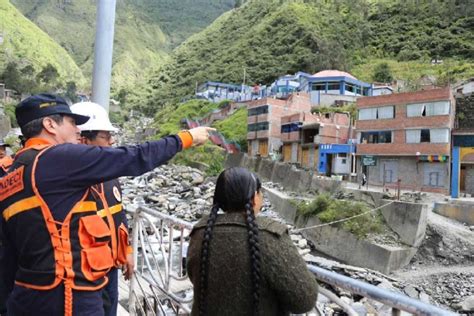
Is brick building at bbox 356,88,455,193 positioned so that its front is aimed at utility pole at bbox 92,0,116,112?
yes

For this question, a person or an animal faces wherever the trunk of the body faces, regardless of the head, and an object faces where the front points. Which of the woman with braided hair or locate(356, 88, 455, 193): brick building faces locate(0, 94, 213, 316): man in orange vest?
the brick building

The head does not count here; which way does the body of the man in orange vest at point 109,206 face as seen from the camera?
to the viewer's right

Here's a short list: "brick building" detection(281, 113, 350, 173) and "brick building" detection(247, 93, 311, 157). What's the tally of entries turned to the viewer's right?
0

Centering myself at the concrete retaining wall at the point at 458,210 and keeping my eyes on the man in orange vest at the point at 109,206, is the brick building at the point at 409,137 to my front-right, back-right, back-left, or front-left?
back-right

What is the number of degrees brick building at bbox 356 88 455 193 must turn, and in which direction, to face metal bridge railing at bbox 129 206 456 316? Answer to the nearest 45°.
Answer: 0° — it already faces it

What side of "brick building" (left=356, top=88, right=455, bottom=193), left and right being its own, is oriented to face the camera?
front

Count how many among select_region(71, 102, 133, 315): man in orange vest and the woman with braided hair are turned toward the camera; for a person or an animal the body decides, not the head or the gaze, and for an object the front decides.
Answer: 0

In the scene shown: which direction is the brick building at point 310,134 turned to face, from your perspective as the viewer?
facing the viewer and to the left of the viewer

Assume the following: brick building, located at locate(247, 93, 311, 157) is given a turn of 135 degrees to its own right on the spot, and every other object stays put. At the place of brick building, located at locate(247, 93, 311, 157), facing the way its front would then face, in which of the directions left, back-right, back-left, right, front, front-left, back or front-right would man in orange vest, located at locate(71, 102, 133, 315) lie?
back

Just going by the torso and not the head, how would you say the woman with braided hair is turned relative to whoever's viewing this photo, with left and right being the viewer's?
facing away from the viewer and to the right of the viewer

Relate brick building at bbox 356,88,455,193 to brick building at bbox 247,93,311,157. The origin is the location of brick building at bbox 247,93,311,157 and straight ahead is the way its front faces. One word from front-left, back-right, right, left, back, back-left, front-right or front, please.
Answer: left

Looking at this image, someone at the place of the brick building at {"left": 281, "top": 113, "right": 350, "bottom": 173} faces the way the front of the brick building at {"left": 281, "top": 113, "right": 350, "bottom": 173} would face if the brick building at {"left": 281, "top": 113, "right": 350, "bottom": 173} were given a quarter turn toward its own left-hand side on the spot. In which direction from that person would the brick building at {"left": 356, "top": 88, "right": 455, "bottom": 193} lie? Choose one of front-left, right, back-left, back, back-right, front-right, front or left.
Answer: front

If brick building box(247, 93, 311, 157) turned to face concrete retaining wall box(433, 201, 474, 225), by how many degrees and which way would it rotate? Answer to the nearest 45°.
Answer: approximately 90° to its left

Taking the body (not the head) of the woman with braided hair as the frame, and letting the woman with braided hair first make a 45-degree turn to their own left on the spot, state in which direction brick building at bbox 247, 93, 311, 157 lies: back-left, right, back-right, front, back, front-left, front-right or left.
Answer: front

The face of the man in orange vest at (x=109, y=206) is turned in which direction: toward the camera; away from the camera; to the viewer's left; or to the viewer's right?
to the viewer's right

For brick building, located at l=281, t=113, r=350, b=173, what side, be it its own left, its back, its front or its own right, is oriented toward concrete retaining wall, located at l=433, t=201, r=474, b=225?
left

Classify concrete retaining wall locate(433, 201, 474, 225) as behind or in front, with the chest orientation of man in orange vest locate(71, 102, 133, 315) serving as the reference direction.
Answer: in front
